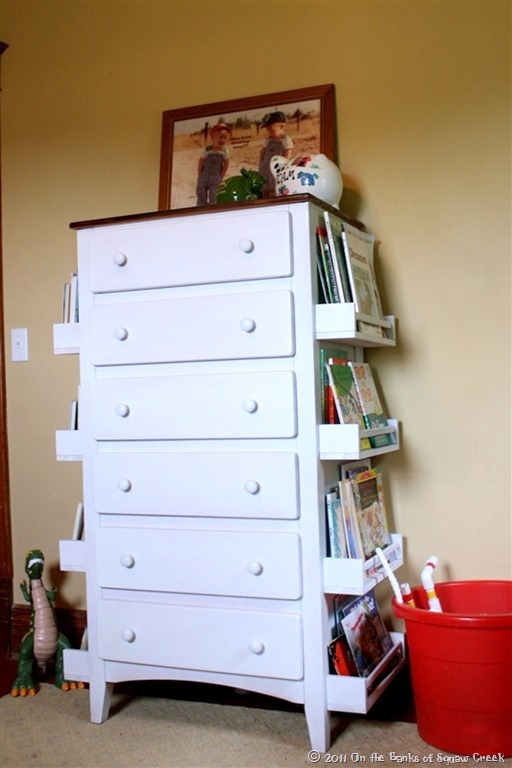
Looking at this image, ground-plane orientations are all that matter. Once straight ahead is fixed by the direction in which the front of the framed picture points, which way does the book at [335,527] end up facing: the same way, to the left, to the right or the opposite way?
to the left

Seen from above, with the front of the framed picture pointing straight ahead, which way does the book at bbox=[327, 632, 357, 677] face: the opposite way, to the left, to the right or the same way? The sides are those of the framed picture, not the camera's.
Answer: to the left

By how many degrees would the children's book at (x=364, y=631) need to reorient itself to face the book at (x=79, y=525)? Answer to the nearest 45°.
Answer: approximately 135° to its right

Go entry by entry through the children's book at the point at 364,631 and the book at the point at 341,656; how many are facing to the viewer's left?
0

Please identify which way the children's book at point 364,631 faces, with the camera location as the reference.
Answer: facing the viewer and to the right of the viewer

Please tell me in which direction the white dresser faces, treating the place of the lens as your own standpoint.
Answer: facing the viewer and to the left of the viewer

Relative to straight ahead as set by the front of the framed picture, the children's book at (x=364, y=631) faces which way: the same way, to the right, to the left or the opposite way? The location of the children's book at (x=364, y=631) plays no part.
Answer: to the left
